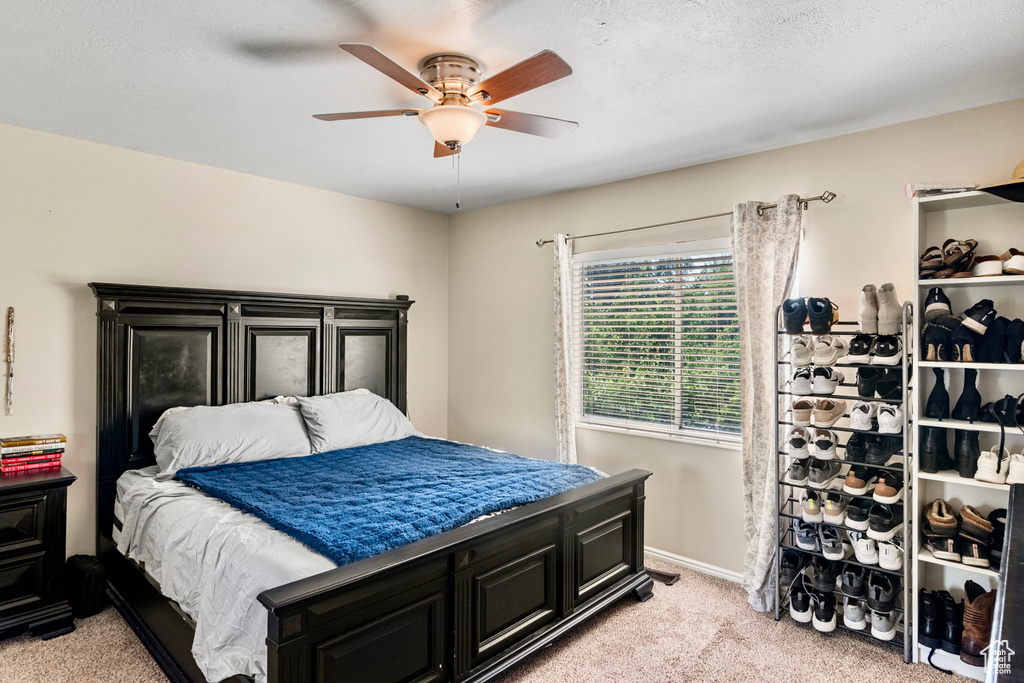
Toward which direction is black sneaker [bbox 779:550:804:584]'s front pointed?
toward the camera

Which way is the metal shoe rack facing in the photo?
toward the camera

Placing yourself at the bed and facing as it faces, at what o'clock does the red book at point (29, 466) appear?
The red book is roughly at 5 o'clock from the bed.

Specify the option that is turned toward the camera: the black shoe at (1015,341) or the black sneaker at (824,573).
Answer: the black sneaker

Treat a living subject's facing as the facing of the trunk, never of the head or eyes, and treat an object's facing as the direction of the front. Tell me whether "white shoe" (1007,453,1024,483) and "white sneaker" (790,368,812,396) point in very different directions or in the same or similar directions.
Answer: same or similar directions

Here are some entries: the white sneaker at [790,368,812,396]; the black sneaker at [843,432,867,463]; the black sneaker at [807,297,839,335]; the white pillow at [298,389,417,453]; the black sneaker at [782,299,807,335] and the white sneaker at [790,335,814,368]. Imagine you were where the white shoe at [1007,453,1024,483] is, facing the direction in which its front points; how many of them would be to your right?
6
